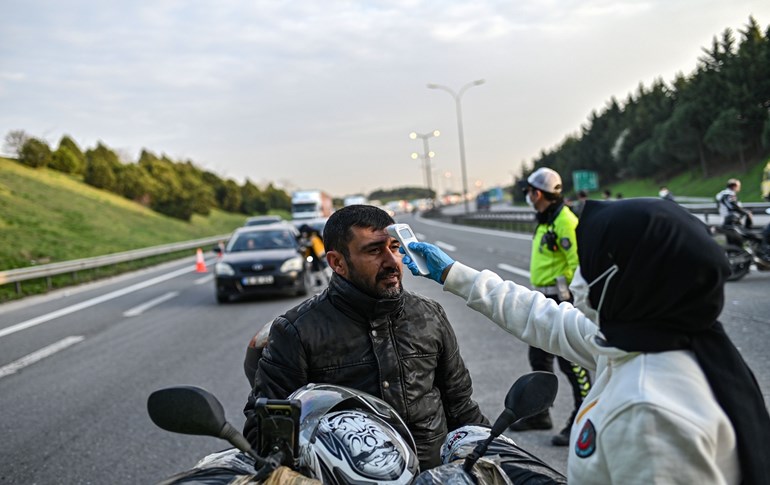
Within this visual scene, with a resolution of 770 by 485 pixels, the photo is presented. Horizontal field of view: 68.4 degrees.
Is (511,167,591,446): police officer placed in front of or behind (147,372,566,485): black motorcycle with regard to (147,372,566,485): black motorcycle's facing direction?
behind

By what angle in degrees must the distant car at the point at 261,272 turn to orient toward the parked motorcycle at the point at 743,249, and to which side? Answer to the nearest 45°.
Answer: approximately 45° to its left

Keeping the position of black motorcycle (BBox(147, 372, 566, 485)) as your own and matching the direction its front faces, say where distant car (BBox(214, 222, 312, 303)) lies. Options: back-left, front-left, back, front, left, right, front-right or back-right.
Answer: back

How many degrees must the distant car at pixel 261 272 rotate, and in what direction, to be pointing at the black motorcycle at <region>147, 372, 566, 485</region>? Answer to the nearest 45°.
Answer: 0° — it already faces it

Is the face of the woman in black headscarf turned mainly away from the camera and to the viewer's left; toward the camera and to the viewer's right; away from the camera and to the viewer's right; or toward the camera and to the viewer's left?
away from the camera and to the viewer's left

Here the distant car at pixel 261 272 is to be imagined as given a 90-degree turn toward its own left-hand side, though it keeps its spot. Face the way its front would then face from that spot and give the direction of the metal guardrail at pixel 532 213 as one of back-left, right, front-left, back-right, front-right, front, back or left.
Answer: front-left

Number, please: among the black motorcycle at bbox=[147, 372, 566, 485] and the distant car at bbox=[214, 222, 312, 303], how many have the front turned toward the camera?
2

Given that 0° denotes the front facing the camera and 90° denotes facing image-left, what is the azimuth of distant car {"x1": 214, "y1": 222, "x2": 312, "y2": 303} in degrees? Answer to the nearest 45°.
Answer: approximately 0°

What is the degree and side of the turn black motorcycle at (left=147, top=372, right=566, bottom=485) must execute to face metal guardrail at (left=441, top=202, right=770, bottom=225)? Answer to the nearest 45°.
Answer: approximately 180°

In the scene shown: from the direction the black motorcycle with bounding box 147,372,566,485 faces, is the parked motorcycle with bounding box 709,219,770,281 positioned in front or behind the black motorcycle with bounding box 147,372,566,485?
behind

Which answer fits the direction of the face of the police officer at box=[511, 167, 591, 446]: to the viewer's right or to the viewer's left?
to the viewer's left

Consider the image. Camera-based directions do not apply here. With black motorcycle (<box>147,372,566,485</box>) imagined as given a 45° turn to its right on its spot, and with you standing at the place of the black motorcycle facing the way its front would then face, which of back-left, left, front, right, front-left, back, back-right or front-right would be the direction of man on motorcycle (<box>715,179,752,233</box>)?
back
